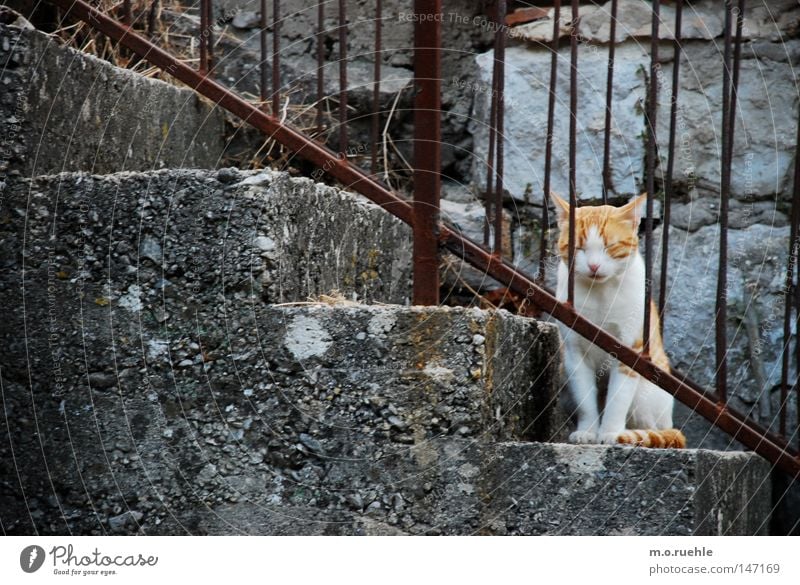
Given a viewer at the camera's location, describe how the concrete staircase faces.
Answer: facing to the right of the viewer
